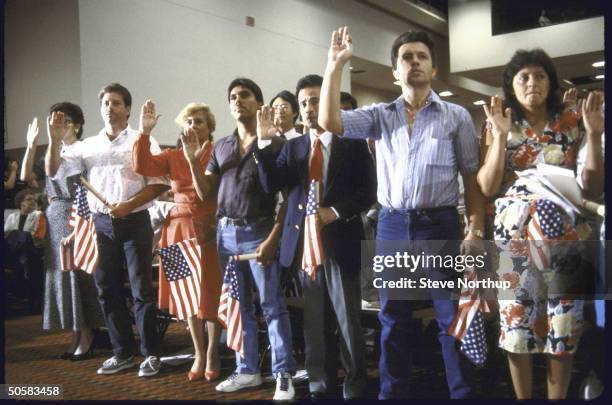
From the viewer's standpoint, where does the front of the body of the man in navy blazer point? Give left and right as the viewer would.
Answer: facing the viewer

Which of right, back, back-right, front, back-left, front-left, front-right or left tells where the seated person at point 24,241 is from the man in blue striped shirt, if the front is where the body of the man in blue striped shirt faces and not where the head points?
back-right

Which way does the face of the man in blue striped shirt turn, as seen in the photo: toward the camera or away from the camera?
toward the camera

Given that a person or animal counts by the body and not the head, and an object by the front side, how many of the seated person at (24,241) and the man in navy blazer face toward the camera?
2

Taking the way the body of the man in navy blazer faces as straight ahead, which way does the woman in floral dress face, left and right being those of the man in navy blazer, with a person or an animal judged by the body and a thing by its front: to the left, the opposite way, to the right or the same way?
the same way

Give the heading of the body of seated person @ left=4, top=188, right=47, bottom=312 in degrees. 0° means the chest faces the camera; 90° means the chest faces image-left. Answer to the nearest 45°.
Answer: approximately 0°

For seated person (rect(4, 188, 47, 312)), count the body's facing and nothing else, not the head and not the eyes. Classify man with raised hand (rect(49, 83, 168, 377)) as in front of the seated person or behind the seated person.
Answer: in front

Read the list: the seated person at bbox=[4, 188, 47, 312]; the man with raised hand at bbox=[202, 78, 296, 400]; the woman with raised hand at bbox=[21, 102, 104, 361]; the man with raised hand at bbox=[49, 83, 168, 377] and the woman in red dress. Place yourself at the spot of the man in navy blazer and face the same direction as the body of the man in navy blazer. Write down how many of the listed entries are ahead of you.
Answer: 0

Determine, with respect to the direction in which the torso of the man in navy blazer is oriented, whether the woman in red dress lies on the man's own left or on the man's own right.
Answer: on the man's own right

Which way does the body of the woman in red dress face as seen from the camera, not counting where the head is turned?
toward the camera

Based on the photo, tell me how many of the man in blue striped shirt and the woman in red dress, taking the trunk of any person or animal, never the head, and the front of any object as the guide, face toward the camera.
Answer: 2

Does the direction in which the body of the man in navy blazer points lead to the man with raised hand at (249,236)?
no

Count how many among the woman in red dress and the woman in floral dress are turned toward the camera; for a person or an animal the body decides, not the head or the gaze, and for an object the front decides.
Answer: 2
